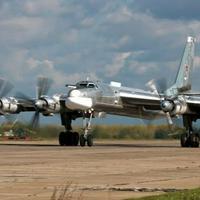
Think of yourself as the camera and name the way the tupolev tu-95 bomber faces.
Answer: facing the viewer and to the left of the viewer
